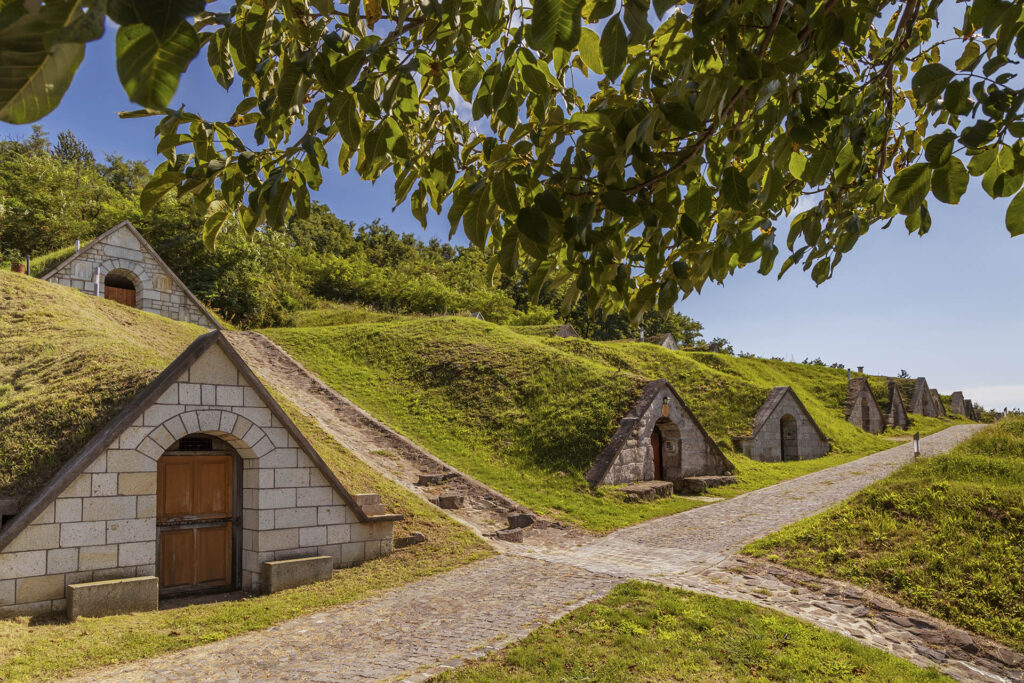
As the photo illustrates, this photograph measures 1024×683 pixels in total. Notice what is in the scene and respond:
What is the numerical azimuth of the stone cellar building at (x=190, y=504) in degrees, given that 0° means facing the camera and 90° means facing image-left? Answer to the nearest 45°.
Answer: approximately 315°

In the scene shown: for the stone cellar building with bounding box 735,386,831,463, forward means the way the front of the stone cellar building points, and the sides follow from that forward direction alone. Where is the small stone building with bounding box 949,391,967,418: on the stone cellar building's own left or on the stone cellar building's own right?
on the stone cellar building's own left

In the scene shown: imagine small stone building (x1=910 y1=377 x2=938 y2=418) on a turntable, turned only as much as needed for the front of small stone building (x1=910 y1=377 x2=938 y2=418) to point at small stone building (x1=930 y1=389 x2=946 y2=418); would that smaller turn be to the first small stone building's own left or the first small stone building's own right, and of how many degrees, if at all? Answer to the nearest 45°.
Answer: approximately 135° to the first small stone building's own left

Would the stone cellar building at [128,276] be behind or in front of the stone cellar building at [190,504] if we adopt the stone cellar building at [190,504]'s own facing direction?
behind

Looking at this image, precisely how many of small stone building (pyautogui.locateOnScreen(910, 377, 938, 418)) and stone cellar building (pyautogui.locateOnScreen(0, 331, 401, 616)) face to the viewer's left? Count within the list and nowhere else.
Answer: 0
